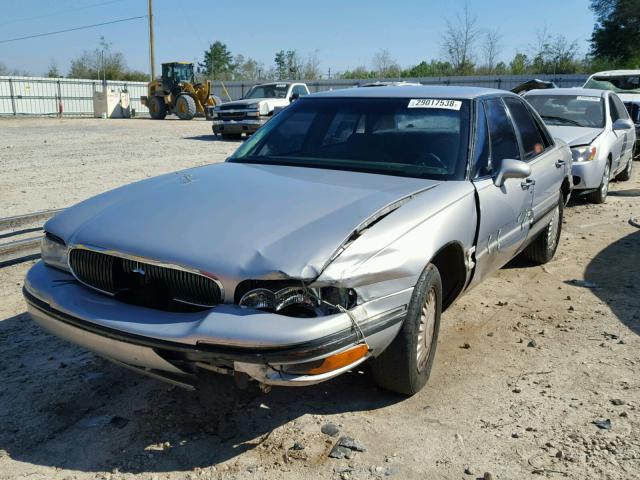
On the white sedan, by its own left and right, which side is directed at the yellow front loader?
right

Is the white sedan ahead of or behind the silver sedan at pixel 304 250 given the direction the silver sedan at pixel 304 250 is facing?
behind

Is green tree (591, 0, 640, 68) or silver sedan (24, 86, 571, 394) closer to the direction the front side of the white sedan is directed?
the silver sedan

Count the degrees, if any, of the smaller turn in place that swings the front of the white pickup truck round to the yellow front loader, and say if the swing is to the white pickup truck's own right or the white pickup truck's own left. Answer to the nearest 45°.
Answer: approximately 135° to the white pickup truck's own right

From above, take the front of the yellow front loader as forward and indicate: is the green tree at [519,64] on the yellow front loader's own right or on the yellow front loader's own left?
on the yellow front loader's own left

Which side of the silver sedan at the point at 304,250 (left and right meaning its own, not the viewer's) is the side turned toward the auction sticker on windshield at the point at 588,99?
back

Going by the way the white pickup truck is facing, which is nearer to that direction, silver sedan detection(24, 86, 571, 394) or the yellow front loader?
the silver sedan

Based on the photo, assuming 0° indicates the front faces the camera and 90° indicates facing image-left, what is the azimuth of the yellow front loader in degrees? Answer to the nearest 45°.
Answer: approximately 315°

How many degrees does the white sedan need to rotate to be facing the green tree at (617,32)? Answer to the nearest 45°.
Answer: approximately 135° to its right

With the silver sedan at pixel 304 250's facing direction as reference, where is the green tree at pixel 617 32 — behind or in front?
behind
